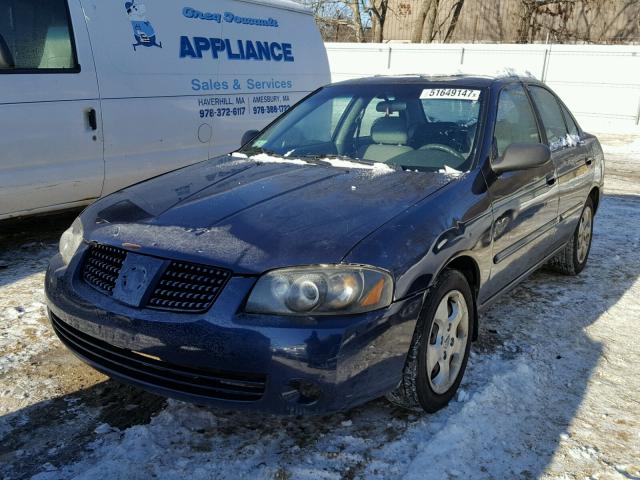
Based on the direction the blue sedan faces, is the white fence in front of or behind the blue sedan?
behind

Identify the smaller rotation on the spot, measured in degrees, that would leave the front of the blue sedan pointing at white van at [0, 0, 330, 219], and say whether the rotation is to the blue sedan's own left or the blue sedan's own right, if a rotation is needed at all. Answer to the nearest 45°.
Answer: approximately 90° to the blue sedan's own right

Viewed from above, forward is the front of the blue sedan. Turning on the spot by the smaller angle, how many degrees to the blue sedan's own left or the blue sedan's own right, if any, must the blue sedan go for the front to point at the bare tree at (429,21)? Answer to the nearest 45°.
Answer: approximately 135° to the blue sedan's own right

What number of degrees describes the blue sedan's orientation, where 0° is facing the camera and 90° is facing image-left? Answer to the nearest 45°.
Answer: approximately 45°

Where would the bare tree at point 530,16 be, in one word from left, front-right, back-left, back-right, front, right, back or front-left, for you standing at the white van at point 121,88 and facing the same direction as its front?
back

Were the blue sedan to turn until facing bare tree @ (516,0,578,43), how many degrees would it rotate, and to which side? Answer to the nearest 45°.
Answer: approximately 135° to its right

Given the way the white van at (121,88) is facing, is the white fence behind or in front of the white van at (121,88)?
behind
